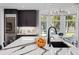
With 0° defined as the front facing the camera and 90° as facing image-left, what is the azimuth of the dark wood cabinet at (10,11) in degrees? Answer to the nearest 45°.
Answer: approximately 0°

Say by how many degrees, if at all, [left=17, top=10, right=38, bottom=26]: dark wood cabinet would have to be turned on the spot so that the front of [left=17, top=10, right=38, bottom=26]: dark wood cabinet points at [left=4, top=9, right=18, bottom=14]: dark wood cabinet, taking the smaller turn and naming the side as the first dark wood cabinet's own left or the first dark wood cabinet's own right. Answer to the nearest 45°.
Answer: approximately 90° to the first dark wood cabinet's own right

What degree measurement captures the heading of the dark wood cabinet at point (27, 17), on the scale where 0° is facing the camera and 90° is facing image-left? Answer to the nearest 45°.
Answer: approximately 0°

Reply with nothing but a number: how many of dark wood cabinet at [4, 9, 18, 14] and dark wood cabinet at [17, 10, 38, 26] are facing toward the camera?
2

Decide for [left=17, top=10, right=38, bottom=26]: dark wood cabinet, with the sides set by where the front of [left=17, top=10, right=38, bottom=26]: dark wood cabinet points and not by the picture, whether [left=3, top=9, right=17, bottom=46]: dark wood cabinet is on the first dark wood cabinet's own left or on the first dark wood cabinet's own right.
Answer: on the first dark wood cabinet's own right

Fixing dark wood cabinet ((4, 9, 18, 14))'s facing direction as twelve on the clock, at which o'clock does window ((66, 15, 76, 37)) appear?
The window is roughly at 10 o'clock from the dark wood cabinet.
